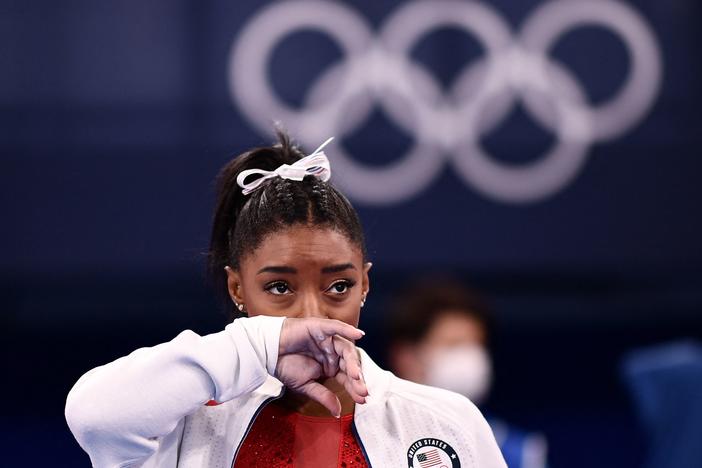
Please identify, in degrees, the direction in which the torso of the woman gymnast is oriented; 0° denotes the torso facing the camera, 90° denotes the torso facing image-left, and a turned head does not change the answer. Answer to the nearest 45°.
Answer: approximately 0°

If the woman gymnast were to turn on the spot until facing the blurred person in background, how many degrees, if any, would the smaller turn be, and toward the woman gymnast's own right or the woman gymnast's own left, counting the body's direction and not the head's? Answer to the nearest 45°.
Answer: approximately 180°
